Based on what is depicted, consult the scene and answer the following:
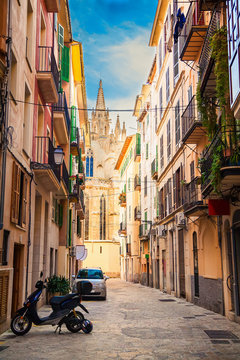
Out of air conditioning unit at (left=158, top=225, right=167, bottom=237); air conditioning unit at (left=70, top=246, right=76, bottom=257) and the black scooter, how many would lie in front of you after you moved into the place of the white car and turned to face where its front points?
1

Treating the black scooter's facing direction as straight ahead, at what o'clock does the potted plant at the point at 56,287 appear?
The potted plant is roughly at 3 o'clock from the black scooter.

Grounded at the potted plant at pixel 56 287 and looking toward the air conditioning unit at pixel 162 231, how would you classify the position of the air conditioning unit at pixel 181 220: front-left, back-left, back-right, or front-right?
front-right

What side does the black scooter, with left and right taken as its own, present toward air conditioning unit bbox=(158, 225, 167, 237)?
right

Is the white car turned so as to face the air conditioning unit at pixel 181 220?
no

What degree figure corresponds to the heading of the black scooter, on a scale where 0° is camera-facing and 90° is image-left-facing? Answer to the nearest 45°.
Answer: approximately 90°

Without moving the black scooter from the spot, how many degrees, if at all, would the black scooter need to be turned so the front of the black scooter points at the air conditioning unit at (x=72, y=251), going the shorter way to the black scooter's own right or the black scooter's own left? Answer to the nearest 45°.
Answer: approximately 90° to the black scooter's own right

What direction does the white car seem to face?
toward the camera

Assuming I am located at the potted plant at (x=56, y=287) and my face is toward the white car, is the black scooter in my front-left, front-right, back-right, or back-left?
back-right

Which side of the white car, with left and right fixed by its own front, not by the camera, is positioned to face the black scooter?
front

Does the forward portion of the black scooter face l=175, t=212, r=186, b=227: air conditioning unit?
no

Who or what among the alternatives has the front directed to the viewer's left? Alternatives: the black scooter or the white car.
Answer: the black scooter

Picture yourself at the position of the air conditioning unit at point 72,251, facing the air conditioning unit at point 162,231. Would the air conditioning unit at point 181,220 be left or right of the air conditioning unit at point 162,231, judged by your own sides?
right

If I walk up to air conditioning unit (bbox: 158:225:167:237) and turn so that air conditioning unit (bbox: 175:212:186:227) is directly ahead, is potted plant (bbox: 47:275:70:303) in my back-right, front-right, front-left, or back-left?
front-right

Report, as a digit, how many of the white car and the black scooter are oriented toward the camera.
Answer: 1

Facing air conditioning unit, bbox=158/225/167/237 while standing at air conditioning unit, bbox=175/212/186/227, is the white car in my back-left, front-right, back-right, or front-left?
front-left
